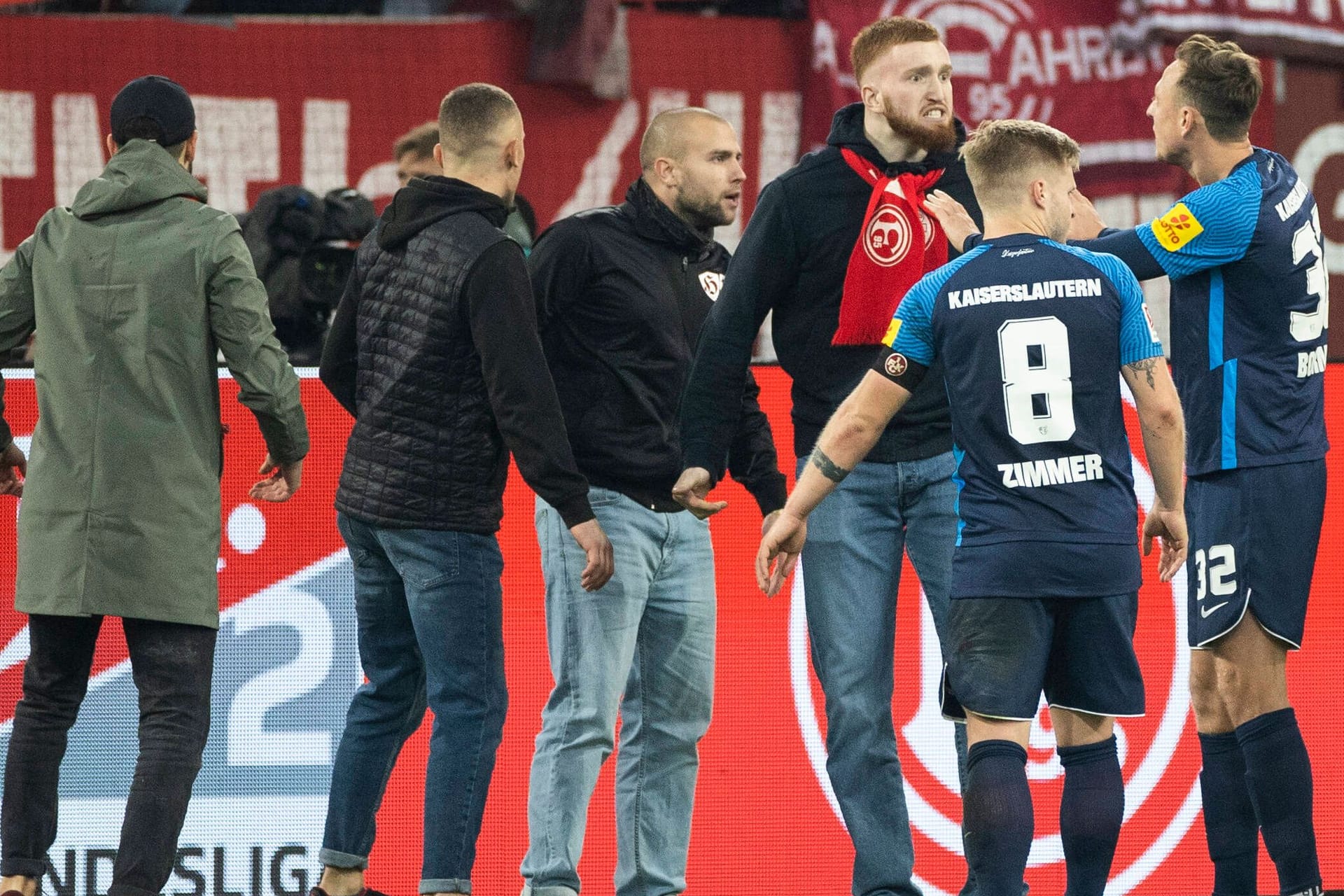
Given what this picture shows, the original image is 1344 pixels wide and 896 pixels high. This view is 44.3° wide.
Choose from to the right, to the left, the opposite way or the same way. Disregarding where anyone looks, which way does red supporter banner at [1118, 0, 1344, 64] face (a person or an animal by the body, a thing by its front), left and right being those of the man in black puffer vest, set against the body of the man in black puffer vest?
the opposite way

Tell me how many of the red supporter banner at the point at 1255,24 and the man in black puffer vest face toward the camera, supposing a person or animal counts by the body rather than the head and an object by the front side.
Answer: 1

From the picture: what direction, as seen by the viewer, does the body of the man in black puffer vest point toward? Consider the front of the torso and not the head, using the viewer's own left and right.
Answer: facing away from the viewer and to the right of the viewer

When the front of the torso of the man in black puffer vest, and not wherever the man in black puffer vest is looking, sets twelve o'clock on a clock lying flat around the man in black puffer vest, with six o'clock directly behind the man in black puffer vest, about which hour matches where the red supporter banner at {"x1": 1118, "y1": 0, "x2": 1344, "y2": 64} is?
The red supporter banner is roughly at 12 o'clock from the man in black puffer vest.

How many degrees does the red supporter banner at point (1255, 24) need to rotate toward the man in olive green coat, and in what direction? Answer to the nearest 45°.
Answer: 0° — it already faces them

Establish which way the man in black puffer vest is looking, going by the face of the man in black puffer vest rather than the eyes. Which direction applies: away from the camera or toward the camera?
away from the camera

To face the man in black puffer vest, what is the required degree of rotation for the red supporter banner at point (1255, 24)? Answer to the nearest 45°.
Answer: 0° — it already faces them

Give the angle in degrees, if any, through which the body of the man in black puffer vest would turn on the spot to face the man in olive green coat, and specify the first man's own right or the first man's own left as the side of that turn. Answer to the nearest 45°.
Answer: approximately 135° to the first man's own left
